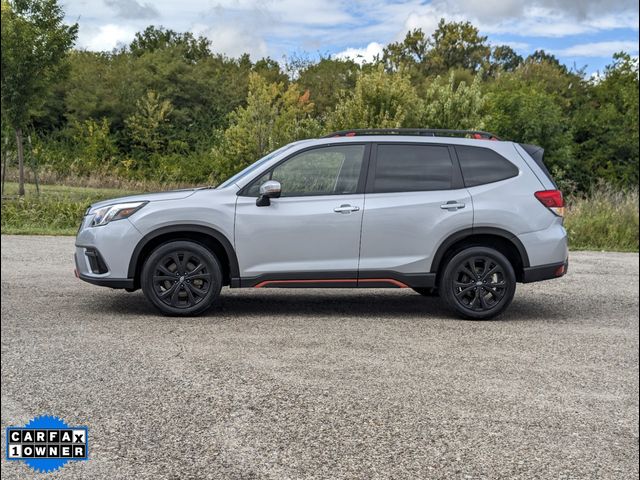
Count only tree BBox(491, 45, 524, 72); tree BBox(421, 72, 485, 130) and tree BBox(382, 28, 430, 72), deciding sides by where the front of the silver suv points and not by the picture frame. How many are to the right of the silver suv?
3

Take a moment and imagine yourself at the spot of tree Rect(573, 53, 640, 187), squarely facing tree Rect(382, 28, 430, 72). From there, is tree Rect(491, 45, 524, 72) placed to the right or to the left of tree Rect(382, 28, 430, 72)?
right

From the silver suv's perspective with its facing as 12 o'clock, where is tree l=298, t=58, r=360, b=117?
The tree is roughly at 3 o'clock from the silver suv.

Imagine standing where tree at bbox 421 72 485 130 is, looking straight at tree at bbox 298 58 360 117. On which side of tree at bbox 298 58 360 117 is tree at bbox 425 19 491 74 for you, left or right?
right

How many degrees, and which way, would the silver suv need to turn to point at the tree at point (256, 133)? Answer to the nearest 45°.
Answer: approximately 90° to its right

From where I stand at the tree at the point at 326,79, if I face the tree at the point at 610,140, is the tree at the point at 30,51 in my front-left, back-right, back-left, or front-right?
back-right

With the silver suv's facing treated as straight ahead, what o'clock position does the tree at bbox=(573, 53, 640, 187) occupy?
The tree is roughly at 4 o'clock from the silver suv.

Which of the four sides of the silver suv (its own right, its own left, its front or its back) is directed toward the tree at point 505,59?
right

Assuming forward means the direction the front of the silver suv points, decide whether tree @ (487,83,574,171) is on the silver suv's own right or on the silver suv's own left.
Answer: on the silver suv's own right

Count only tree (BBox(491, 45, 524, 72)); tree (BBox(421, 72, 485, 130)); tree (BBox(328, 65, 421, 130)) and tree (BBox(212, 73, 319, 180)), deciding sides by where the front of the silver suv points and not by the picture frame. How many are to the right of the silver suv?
4

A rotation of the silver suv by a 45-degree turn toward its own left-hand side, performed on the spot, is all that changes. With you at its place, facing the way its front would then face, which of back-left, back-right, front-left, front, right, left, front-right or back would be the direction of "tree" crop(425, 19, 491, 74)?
back-right

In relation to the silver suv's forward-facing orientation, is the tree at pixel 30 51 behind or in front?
in front

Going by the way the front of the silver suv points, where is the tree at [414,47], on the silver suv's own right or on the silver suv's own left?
on the silver suv's own right

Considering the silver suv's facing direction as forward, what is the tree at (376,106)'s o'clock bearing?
The tree is roughly at 3 o'clock from the silver suv.

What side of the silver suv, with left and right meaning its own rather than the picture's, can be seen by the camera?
left

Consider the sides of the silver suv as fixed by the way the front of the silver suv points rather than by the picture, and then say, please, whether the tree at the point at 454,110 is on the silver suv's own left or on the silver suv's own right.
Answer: on the silver suv's own right

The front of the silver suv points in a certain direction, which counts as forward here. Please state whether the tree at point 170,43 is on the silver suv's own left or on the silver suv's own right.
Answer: on the silver suv's own right
